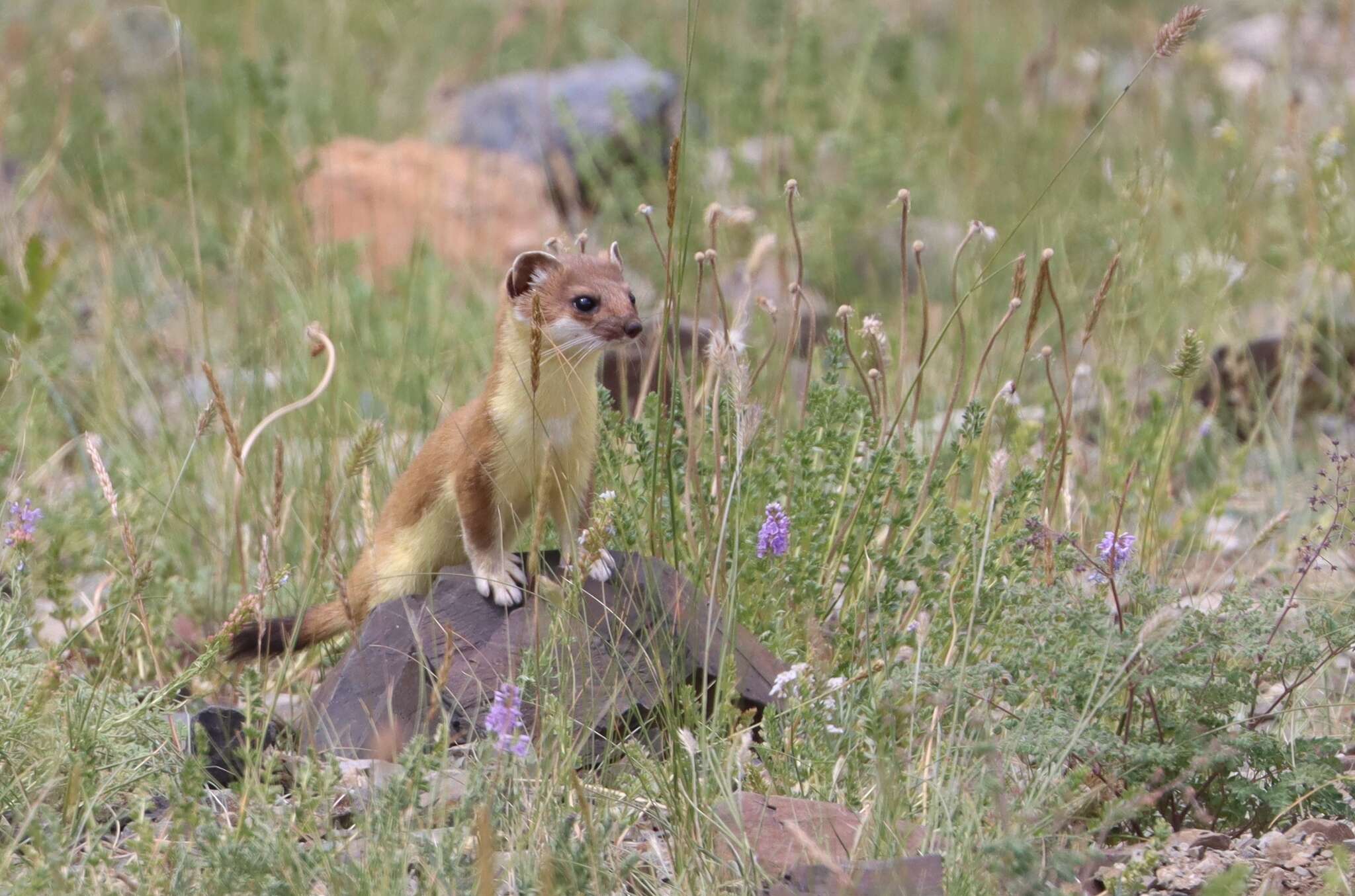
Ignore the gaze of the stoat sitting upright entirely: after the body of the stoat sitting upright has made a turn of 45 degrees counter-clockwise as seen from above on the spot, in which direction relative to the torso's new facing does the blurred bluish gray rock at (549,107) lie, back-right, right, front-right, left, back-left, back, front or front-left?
left

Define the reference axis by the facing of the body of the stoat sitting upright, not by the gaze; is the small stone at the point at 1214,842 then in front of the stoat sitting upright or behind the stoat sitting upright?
in front

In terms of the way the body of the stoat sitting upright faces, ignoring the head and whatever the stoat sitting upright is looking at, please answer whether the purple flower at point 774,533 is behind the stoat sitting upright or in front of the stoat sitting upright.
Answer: in front

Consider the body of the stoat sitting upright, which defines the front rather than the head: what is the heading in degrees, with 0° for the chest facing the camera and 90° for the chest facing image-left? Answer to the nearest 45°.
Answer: approximately 315°

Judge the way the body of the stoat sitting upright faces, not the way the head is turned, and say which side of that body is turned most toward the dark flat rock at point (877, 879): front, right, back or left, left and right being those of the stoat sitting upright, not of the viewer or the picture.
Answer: front

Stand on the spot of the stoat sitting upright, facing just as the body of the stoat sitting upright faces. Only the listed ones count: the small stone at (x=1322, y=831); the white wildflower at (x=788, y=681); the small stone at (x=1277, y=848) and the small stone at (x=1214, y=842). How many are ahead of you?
4

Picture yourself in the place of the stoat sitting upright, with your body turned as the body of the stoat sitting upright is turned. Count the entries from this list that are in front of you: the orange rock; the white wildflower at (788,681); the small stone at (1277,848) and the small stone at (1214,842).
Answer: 3

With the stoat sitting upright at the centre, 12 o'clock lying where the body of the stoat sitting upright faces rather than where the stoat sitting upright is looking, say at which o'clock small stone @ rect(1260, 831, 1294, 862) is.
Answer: The small stone is roughly at 12 o'clock from the stoat sitting upright.

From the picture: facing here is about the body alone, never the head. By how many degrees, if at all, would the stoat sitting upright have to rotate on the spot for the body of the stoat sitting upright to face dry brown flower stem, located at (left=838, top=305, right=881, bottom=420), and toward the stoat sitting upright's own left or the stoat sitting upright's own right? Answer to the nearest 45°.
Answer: approximately 45° to the stoat sitting upright's own left

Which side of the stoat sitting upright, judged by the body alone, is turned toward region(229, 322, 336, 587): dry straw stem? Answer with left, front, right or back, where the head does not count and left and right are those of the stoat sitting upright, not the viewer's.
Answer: back

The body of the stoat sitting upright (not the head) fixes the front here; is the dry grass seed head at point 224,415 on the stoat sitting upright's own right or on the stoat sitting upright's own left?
on the stoat sitting upright's own right
